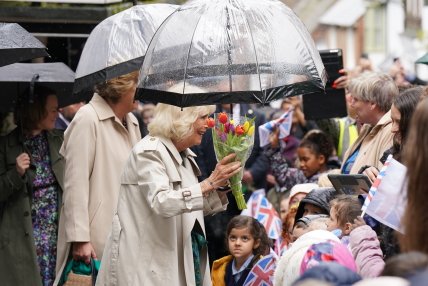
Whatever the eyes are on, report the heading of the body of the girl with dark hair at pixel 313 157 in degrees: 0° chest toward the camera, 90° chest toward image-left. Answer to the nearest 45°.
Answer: approximately 45°

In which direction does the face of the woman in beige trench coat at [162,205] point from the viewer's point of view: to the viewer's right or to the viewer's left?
to the viewer's right

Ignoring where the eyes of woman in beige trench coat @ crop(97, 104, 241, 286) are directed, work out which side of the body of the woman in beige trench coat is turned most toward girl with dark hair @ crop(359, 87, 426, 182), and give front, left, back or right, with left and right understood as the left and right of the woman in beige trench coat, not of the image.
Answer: front

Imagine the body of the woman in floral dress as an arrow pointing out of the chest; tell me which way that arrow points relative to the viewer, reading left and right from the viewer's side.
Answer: facing the viewer and to the right of the viewer

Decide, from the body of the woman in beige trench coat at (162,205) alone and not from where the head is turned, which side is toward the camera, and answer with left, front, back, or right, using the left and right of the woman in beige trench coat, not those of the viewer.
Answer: right

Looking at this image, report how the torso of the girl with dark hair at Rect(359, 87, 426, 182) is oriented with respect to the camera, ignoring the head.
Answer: to the viewer's left

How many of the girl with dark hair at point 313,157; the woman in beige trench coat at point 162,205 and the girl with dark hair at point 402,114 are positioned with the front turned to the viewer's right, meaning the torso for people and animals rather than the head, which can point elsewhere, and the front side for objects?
1

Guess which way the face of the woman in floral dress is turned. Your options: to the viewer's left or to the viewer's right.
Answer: to the viewer's right

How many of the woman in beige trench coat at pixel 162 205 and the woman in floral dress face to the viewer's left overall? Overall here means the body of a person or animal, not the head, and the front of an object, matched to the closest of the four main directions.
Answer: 0
